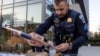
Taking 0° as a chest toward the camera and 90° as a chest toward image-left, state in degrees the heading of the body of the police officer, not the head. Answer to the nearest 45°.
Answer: approximately 45°
